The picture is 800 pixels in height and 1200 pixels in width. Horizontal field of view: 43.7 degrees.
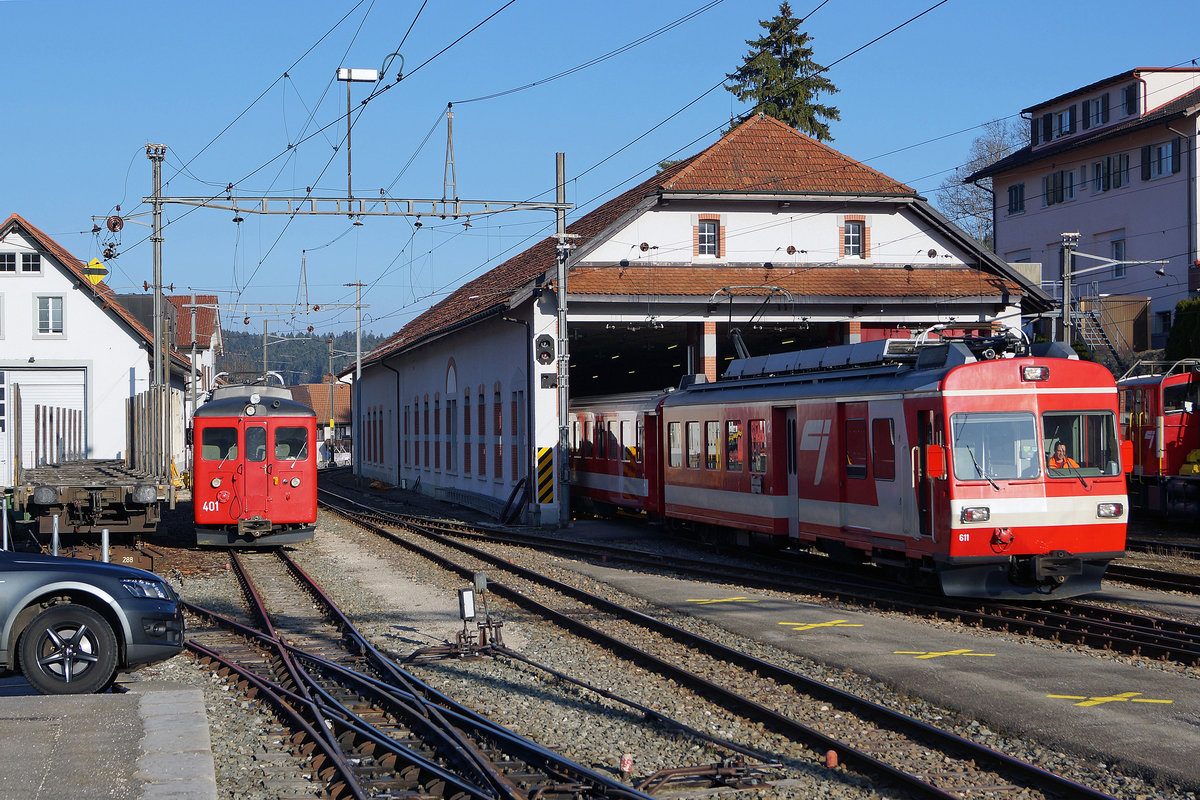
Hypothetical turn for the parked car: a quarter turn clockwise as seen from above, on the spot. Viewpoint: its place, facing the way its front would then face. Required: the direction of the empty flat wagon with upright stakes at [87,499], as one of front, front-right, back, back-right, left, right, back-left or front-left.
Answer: back

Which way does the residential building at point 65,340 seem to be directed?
toward the camera

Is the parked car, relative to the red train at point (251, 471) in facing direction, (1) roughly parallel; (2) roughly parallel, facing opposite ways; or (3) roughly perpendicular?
roughly perpendicular

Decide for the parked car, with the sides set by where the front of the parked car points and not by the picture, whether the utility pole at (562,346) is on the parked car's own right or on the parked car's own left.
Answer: on the parked car's own left

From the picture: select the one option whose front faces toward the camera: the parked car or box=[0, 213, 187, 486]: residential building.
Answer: the residential building

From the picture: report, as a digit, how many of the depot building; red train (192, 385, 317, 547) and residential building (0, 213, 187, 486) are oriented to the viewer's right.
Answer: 0

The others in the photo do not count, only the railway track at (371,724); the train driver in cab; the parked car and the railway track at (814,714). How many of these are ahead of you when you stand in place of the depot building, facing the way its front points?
4

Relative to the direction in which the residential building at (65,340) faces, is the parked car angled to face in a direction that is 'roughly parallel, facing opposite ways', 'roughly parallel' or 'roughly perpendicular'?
roughly perpendicular

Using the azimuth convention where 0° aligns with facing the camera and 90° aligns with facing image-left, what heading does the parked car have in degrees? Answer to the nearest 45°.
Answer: approximately 270°

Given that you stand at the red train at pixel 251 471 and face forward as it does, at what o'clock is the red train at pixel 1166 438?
the red train at pixel 1166 438 is roughly at 9 o'clock from the red train at pixel 251 471.

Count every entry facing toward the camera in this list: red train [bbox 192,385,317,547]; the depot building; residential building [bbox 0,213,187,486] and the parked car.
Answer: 3

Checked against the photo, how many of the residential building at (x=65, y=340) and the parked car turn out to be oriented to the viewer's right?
1

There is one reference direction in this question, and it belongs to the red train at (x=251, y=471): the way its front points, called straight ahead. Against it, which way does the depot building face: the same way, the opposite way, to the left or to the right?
the same way

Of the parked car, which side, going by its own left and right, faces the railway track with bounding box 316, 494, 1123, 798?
front
